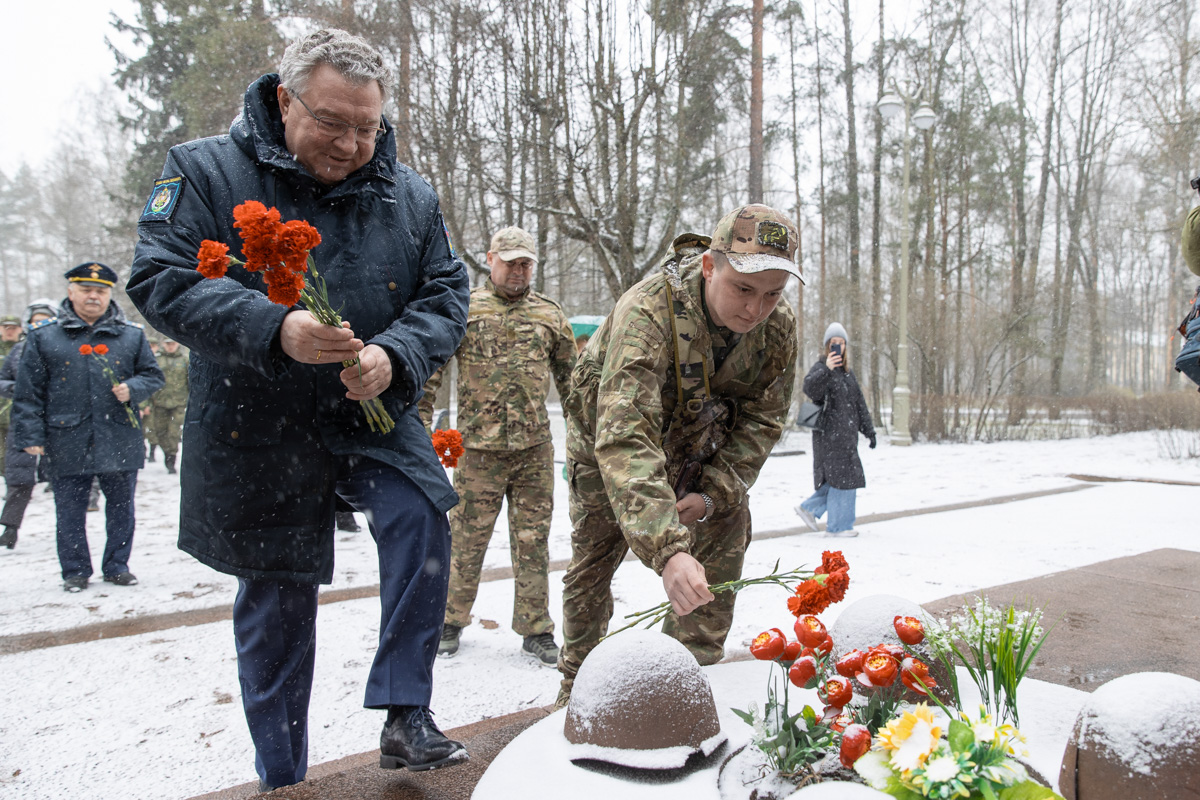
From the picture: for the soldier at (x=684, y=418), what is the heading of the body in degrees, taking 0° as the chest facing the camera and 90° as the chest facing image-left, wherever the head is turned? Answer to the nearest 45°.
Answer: approximately 315°

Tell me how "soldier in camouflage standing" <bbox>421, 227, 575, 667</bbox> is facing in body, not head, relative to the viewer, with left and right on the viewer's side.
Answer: facing the viewer

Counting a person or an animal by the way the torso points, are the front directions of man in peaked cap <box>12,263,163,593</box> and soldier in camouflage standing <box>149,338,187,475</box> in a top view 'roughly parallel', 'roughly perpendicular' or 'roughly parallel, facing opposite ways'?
roughly parallel

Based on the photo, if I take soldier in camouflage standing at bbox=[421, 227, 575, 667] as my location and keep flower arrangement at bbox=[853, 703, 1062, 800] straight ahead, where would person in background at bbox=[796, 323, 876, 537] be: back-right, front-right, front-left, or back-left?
back-left

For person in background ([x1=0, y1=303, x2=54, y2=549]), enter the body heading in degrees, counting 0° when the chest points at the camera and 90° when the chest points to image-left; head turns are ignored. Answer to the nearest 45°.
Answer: approximately 315°

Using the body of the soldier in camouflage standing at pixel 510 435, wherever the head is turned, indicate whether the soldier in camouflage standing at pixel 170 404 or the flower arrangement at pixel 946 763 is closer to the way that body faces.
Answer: the flower arrangement

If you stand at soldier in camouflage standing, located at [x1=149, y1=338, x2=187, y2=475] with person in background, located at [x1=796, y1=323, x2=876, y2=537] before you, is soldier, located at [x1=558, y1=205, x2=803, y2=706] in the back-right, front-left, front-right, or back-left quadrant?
front-right

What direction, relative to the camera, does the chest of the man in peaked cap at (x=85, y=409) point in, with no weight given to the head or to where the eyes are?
toward the camera

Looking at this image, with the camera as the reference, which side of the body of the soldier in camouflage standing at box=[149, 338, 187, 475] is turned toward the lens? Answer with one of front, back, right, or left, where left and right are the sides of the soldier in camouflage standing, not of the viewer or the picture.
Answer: front

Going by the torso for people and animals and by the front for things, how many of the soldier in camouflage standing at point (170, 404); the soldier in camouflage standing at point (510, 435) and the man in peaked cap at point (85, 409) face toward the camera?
3

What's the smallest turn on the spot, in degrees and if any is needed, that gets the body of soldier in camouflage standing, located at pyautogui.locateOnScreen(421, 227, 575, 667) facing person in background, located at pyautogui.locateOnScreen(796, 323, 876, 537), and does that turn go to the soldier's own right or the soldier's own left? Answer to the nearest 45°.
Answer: approximately 135° to the soldier's own left

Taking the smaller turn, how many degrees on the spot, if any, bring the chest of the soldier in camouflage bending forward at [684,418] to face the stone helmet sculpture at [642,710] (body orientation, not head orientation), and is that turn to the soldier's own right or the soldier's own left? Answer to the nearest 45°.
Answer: approximately 45° to the soldier's own right

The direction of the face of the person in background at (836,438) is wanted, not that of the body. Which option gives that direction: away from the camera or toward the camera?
toward the camera

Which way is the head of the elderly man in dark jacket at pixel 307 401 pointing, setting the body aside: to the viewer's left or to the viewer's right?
to the viewer's right

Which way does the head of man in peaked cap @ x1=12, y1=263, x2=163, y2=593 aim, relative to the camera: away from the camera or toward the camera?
toward the camera
